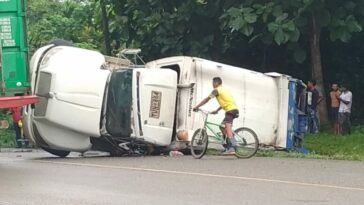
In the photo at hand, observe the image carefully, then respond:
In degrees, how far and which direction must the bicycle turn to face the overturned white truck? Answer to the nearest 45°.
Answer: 0° — it already faces it

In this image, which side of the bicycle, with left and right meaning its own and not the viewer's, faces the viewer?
left

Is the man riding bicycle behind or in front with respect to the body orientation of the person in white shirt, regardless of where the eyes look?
in front

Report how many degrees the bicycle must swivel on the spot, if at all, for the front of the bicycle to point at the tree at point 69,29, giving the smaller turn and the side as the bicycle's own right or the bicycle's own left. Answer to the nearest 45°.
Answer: approximately 45° to the bicycle's own right

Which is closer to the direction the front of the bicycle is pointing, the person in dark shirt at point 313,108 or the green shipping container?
the green shipping container
